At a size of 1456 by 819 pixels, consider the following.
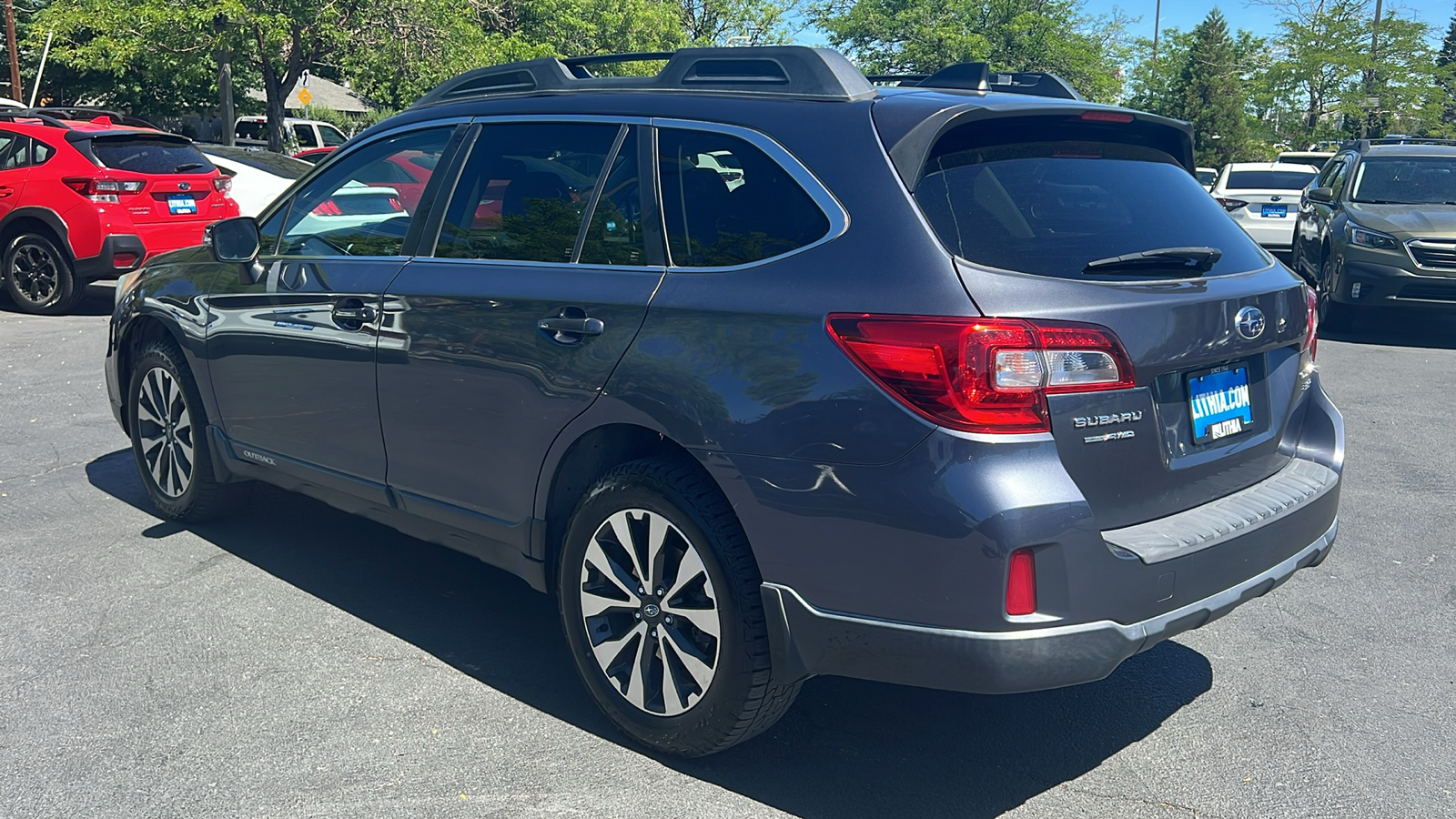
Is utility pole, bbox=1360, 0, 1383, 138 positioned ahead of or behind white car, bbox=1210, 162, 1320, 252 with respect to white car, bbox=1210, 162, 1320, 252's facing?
ahead

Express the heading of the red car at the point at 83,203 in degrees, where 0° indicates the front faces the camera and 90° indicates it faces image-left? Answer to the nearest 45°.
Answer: approximately 135°

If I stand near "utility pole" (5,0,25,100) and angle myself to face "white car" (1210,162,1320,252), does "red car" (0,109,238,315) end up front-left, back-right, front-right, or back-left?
front-right

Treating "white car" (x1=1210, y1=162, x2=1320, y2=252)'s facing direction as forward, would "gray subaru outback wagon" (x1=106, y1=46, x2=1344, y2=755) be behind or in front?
behind

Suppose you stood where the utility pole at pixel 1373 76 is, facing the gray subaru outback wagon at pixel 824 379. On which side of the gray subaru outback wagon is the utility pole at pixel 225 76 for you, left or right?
right

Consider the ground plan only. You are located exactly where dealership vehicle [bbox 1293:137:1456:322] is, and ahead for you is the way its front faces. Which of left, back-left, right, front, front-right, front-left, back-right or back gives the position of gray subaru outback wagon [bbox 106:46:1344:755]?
front-right

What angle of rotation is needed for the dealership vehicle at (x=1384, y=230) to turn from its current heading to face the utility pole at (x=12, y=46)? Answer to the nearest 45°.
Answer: approximately 135° to its right

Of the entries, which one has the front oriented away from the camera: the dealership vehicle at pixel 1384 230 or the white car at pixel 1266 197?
the white car

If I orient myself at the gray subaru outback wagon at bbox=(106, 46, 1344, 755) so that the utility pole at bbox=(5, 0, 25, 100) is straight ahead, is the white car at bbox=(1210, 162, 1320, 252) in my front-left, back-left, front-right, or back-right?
front-right

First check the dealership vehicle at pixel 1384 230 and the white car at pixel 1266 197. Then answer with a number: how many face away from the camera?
1

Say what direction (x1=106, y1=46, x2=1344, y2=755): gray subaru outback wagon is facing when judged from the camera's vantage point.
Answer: facing away from the viewer and to the left of the viewer

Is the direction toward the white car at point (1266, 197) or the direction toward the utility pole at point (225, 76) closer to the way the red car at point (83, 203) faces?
the utility pole

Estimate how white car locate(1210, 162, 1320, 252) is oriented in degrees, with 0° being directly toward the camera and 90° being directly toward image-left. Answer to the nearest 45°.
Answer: approximately 180°

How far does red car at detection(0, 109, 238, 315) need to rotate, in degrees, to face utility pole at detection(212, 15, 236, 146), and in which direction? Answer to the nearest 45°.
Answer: approximately 45° to its right
